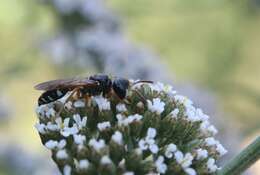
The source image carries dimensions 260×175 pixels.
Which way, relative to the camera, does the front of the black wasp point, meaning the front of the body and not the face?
to the viewer's right
